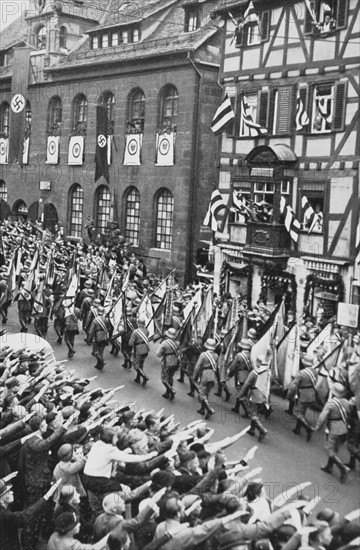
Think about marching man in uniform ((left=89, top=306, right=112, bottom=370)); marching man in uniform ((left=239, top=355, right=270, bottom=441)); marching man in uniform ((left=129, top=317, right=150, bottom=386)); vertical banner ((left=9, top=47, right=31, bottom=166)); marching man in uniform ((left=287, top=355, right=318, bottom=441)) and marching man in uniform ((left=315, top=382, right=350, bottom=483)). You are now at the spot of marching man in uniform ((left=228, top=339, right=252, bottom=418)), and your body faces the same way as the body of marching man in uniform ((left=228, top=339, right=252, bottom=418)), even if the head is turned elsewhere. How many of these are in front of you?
3

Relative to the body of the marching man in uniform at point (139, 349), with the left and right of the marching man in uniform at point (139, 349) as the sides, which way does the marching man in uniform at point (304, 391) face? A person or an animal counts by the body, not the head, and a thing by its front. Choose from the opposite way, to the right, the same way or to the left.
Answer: the same way

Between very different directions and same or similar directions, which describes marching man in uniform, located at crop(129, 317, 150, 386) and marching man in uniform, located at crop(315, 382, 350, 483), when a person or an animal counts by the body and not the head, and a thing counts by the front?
same or similar directions

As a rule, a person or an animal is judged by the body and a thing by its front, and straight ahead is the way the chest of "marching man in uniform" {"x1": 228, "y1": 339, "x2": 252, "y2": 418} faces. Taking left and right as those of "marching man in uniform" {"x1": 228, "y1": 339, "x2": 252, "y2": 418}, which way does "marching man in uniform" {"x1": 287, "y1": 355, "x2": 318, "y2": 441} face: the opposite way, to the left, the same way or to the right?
the same way

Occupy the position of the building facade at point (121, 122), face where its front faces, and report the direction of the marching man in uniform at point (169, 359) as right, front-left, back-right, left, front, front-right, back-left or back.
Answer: front-left
